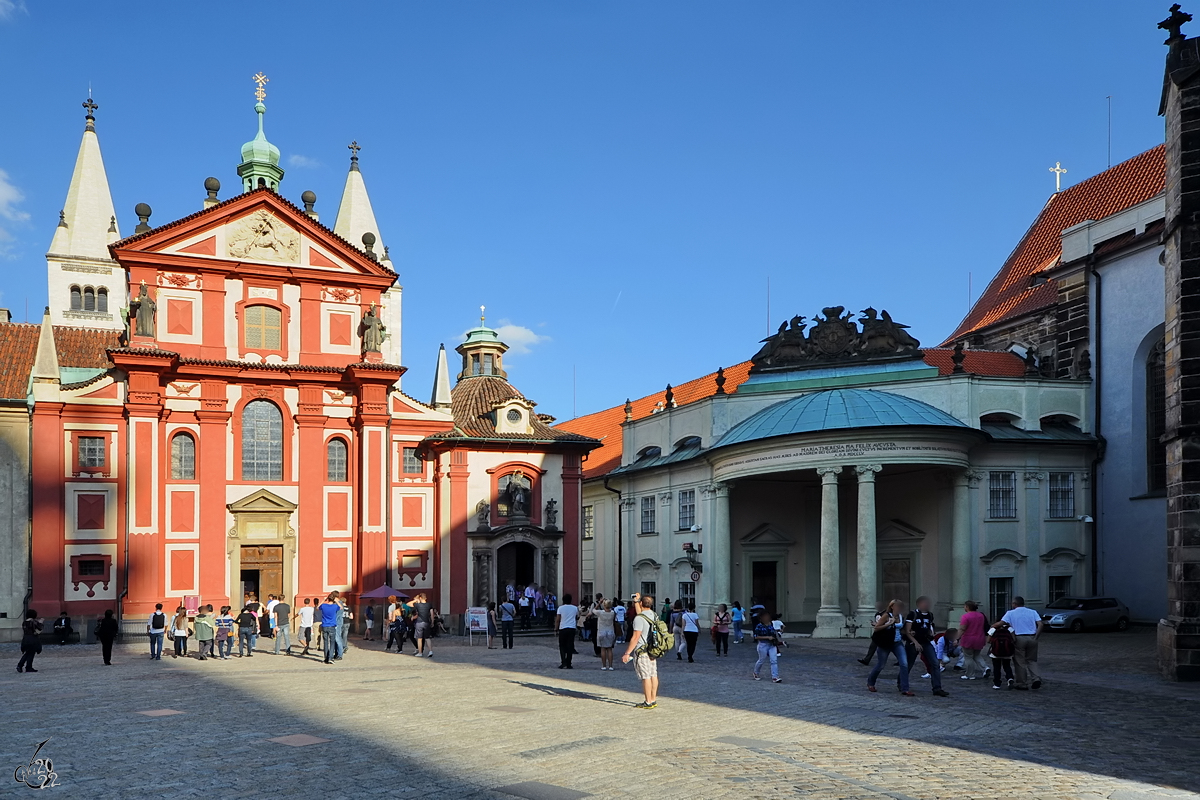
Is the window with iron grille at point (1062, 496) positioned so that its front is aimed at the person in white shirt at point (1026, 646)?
yes

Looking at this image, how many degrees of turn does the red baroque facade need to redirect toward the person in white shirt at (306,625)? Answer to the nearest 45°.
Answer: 0° — it already faces them

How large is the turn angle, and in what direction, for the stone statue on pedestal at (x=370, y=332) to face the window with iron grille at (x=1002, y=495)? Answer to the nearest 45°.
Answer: approximately 90° to its left

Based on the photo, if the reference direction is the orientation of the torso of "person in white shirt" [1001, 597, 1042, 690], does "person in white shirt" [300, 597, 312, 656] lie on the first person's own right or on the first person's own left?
on the first person's own left

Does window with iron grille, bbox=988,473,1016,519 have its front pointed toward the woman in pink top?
yes

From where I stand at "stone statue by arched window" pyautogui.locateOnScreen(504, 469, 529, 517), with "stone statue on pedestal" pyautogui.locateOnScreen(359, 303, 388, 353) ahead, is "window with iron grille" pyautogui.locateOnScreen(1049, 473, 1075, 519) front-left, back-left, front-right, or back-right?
back-left

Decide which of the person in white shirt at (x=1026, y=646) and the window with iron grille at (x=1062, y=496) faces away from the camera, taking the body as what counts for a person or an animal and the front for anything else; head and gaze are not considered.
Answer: the person in white shirt

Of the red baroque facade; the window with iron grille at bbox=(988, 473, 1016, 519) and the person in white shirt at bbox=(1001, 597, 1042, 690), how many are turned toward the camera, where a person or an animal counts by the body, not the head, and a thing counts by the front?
2
